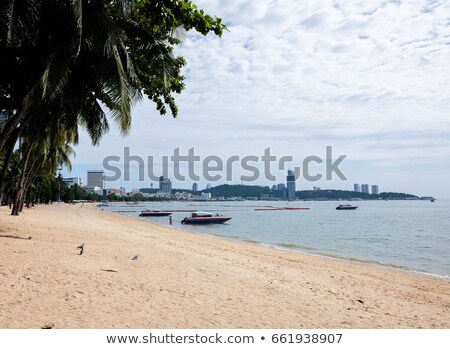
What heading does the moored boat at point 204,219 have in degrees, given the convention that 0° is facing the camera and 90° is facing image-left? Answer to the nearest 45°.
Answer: approximately 270°
